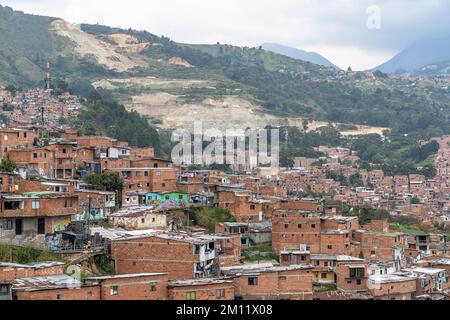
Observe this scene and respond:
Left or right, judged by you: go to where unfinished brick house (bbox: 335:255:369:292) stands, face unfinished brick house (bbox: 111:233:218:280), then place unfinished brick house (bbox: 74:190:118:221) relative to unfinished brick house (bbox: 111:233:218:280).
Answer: right

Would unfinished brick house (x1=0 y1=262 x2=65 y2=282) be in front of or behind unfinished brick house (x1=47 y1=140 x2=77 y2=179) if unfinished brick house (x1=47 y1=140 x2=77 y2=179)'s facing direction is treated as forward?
in front

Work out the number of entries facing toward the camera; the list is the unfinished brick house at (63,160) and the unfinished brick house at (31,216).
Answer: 2

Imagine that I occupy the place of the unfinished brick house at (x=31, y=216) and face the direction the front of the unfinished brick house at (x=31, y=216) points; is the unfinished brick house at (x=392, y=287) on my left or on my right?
on my left

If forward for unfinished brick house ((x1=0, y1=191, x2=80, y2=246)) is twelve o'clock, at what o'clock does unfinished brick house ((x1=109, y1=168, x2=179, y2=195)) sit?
unfinished brick house ((x1=109, y1=168, x2=179, y2=195)) is roughly at 7 o'clock from unfinished brick house ((x1=0, y1=191, x2=80, y2=246)).

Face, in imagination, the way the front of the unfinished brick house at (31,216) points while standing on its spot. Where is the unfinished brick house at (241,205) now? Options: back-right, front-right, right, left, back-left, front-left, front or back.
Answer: back-left

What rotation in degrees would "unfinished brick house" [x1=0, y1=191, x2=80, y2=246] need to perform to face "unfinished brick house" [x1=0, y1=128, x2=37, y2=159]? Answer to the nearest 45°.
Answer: approximately 180°

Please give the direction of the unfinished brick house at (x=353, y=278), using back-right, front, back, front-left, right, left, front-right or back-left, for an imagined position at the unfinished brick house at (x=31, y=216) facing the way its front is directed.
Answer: left

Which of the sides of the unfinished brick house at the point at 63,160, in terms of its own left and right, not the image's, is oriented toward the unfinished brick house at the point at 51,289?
front

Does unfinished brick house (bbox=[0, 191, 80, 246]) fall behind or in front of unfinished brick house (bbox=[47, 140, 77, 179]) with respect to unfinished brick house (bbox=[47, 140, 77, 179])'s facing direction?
in front

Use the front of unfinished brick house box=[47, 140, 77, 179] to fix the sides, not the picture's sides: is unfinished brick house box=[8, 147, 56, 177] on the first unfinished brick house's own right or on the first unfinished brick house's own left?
on the first unfinished brick house's own right

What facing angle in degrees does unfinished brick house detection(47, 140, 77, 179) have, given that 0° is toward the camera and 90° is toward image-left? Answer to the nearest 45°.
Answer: approximately 0°

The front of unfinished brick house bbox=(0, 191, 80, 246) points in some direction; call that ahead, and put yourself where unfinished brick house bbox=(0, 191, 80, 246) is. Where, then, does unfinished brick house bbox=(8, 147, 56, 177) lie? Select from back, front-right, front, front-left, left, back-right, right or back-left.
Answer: back

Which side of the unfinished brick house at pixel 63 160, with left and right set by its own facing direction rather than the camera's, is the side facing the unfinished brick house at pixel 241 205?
left
